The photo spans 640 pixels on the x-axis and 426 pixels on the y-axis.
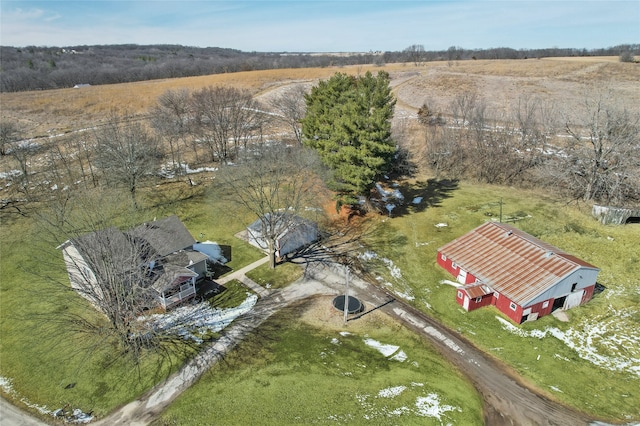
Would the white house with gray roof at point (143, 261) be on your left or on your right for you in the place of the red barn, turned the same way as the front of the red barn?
on your right

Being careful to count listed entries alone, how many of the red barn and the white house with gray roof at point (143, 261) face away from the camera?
0

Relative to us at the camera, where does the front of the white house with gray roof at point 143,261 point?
facing the viewer and to the right of the viewer
